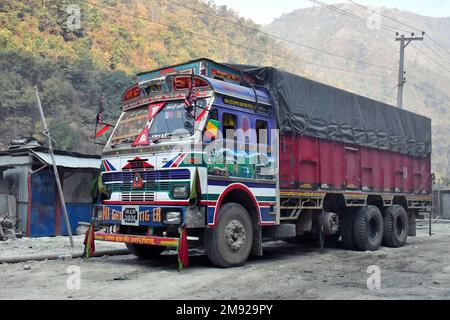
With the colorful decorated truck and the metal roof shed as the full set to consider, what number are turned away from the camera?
0

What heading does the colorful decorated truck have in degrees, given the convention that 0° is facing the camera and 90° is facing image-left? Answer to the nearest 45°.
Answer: approximately 45°

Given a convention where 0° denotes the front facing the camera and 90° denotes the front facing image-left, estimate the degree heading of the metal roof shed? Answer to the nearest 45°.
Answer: approximately 315°

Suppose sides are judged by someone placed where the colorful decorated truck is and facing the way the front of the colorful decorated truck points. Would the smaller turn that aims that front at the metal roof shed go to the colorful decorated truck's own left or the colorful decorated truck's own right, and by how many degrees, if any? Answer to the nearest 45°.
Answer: approximately 90° to the colorful decorated truck's own right

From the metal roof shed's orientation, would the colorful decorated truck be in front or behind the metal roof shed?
in front
